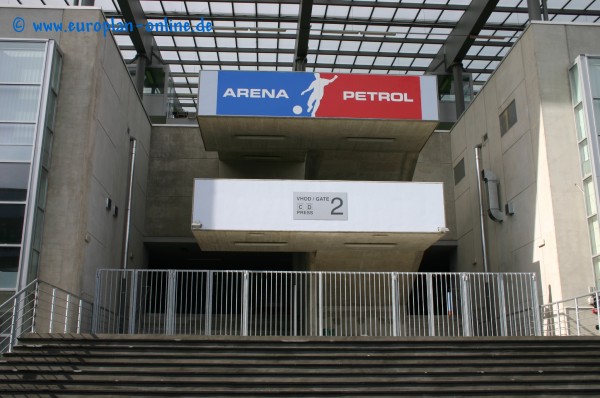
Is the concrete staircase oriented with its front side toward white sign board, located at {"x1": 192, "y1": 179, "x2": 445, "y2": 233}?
no

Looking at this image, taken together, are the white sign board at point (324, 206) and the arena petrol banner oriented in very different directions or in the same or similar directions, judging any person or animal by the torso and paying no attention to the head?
same or similar directions

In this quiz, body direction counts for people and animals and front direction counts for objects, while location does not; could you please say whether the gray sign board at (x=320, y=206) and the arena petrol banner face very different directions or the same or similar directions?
same or similar directions

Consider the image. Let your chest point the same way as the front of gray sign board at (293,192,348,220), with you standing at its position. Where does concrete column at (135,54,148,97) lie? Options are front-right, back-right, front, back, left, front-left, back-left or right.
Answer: back-right

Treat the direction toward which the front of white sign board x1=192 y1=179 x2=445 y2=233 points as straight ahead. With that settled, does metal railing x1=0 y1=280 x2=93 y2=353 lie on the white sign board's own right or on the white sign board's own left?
on the white sign board's own right

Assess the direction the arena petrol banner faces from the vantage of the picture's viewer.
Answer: facing the viewer

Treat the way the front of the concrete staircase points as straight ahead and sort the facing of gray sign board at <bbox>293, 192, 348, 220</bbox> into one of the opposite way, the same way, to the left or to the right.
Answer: the same way

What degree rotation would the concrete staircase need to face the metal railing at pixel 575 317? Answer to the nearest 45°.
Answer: approximately 135° to its left

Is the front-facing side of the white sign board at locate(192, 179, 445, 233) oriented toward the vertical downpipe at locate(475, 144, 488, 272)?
no

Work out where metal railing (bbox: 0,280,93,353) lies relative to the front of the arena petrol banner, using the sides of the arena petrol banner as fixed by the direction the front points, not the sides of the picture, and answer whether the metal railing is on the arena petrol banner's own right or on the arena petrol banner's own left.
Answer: on the arena petrol banner's own right

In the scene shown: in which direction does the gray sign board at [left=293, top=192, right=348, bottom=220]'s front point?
toward the camera
